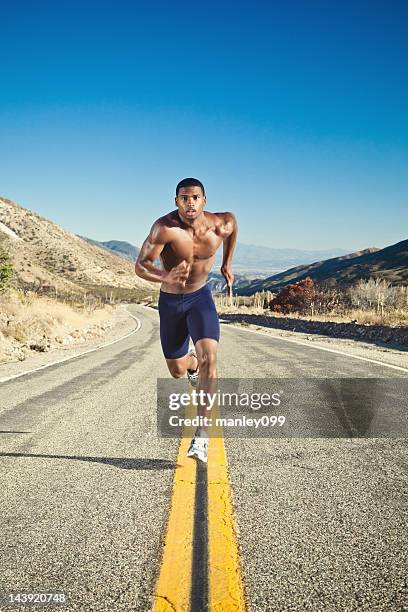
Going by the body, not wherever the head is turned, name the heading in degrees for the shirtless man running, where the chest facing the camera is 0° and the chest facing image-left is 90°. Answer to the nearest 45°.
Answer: approximately 0°
